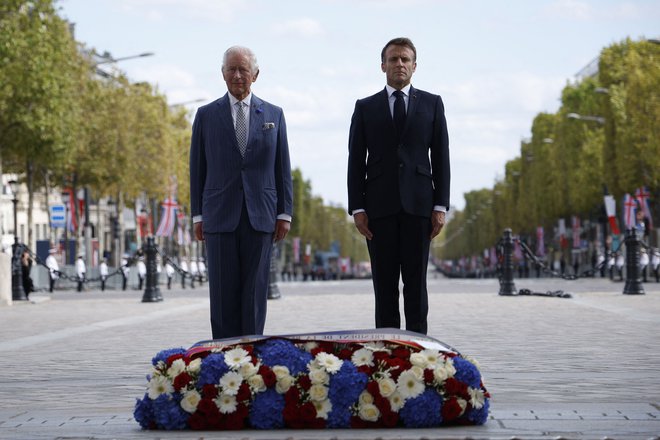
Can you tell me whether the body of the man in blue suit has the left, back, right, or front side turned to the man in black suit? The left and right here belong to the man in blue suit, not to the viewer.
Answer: left

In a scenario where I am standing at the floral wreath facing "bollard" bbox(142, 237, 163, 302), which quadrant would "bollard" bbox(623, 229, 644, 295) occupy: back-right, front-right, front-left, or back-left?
front-right

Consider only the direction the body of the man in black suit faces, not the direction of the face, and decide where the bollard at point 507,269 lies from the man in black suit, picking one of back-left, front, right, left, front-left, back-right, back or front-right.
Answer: back

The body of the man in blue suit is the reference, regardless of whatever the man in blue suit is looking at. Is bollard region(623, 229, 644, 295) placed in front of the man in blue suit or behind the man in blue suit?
behind

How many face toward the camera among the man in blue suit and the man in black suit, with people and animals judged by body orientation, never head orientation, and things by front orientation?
2

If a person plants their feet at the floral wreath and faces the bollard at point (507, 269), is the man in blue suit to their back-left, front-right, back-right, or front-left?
front-left

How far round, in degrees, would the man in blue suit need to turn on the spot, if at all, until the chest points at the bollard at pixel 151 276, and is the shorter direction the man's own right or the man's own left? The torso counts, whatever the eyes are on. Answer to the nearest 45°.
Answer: approximately 180°

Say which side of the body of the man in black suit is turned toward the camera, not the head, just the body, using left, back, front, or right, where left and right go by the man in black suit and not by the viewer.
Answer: front
